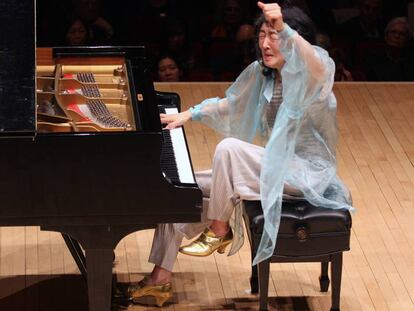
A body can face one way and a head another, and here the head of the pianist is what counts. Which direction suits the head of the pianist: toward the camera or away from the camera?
toward the camera

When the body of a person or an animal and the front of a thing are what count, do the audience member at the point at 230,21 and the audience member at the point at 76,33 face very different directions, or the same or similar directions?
same or similar directions

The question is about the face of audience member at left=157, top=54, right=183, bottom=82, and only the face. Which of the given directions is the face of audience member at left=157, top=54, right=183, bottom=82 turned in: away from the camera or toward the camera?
toward the camera

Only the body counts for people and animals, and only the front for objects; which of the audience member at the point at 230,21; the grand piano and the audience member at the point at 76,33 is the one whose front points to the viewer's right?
the grand piano

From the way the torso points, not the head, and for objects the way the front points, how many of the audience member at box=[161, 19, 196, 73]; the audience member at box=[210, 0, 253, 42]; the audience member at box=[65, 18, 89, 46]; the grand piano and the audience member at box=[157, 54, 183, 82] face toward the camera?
4

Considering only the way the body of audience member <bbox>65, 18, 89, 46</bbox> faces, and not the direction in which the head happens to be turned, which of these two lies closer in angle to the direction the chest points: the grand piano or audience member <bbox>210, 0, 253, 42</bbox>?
the grand piano

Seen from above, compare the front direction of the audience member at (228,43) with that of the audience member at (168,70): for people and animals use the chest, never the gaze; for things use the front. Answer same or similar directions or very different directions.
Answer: same or similar directions

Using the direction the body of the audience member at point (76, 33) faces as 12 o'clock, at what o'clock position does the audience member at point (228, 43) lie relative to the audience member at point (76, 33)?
the audience member at point (228, 43) is roughly at 9 o'clock from the audience member at point (76, 33).

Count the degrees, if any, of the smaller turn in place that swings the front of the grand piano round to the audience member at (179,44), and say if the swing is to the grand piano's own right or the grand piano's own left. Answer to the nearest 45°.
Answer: approximately 90° to the grand piano's own left

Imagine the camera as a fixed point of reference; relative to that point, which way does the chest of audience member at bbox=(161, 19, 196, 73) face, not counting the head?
toward the camera

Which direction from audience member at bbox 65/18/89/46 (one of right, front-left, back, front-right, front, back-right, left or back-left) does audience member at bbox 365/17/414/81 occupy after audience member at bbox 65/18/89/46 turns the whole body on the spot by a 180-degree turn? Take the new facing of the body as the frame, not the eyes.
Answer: right

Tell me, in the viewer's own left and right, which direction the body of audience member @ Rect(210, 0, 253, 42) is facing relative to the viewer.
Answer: facing the viewer

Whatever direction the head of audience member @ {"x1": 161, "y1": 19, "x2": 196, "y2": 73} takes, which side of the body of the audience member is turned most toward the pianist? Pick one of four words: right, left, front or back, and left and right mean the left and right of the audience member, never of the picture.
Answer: front

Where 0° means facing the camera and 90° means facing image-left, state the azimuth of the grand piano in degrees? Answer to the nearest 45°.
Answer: approximately 270°

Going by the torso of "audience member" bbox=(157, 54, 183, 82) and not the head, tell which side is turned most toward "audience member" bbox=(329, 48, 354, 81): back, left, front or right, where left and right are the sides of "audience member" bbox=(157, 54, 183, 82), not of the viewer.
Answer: left

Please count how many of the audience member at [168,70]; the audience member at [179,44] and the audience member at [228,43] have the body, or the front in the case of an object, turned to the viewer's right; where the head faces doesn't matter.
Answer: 0
